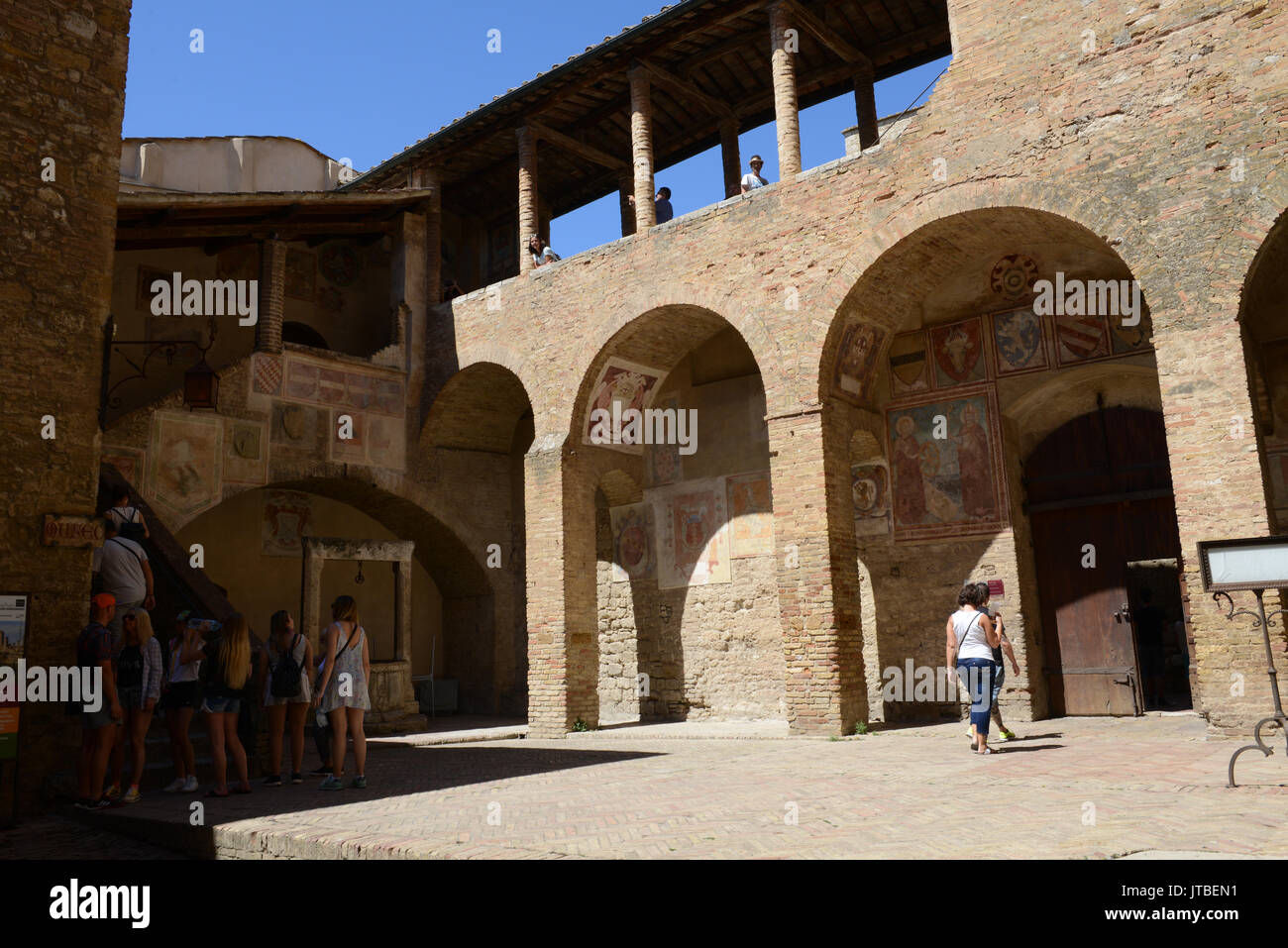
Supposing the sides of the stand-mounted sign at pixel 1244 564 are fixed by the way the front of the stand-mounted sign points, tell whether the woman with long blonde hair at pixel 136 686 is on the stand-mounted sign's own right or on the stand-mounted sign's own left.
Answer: on the stand-mounted sign's own right

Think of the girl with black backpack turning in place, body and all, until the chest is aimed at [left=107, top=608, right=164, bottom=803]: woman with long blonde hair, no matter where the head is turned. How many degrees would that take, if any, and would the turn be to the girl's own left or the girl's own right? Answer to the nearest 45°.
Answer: approximately 135° to the girl's own left

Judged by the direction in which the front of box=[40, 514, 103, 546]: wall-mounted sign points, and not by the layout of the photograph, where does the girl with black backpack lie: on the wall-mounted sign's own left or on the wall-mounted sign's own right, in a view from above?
on the wall-mounted sign's own left

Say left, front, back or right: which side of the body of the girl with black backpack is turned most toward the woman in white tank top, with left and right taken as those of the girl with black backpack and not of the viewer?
right

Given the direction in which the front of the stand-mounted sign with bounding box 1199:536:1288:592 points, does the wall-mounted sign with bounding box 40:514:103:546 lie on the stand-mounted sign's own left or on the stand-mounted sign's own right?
on the stand-mounted sign's own right

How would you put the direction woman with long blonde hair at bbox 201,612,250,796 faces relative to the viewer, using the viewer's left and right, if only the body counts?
facing away from the viewer and to the left of the viewer

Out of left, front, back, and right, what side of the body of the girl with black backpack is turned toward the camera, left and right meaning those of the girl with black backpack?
back

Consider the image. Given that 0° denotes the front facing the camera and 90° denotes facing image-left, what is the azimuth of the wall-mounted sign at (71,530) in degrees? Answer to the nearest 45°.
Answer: approximately 0°

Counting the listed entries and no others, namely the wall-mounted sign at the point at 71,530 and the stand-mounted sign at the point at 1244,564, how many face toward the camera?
2

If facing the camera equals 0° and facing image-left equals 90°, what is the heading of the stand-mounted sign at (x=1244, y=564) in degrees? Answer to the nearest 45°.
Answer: approximately 0°

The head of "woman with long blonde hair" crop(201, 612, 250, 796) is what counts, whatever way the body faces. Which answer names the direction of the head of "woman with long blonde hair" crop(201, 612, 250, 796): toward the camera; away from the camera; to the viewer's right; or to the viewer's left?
away from the camera
